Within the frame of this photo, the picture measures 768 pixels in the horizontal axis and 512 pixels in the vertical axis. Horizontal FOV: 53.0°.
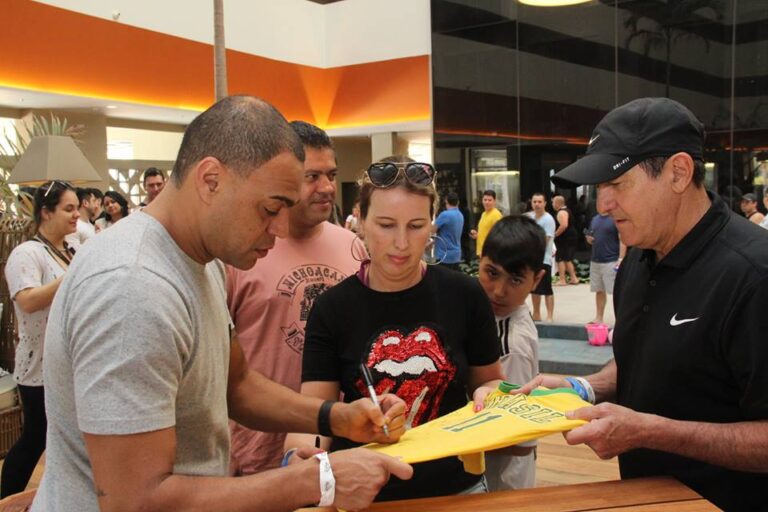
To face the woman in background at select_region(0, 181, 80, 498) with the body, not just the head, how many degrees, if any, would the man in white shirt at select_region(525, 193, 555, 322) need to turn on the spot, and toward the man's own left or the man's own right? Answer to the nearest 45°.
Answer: approximately 45° to the man's own right

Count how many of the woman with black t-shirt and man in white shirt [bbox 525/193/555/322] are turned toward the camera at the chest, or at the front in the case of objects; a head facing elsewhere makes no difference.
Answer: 2

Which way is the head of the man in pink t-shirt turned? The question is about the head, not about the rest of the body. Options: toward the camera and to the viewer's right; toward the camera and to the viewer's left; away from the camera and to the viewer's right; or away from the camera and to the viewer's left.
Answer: toward the camera and to the viewer's right

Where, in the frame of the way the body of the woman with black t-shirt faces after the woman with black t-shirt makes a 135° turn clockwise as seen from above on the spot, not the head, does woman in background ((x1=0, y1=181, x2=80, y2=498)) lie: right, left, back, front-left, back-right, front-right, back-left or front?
front

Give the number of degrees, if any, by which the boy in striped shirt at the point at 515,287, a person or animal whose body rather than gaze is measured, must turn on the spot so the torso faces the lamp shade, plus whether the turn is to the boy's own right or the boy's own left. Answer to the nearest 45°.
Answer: approximately 90° to the boy's own right

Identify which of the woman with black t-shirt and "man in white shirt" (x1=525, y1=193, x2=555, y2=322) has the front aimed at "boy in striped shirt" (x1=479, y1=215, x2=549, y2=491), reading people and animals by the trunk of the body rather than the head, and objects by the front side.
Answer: the man in white shirt

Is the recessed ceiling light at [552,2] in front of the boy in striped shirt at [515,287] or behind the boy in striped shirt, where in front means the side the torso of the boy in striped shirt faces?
behind

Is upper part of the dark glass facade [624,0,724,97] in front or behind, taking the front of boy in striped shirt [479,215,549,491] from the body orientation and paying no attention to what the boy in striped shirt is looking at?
behind
